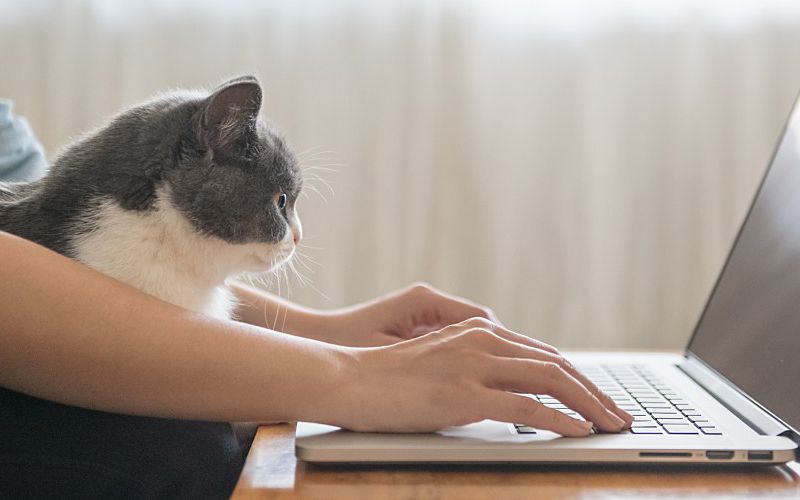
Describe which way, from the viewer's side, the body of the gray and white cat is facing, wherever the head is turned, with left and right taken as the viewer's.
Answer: facing to the right of the viewer

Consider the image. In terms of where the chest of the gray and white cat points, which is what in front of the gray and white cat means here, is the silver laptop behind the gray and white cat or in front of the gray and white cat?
in front

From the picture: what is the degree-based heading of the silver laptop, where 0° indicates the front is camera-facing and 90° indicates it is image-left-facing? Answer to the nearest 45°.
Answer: approximately 90°

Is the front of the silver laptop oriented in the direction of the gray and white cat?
yes

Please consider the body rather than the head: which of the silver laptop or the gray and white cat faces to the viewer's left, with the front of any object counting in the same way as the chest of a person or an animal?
the silver laptop

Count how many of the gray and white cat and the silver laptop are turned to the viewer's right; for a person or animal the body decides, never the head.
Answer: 1
